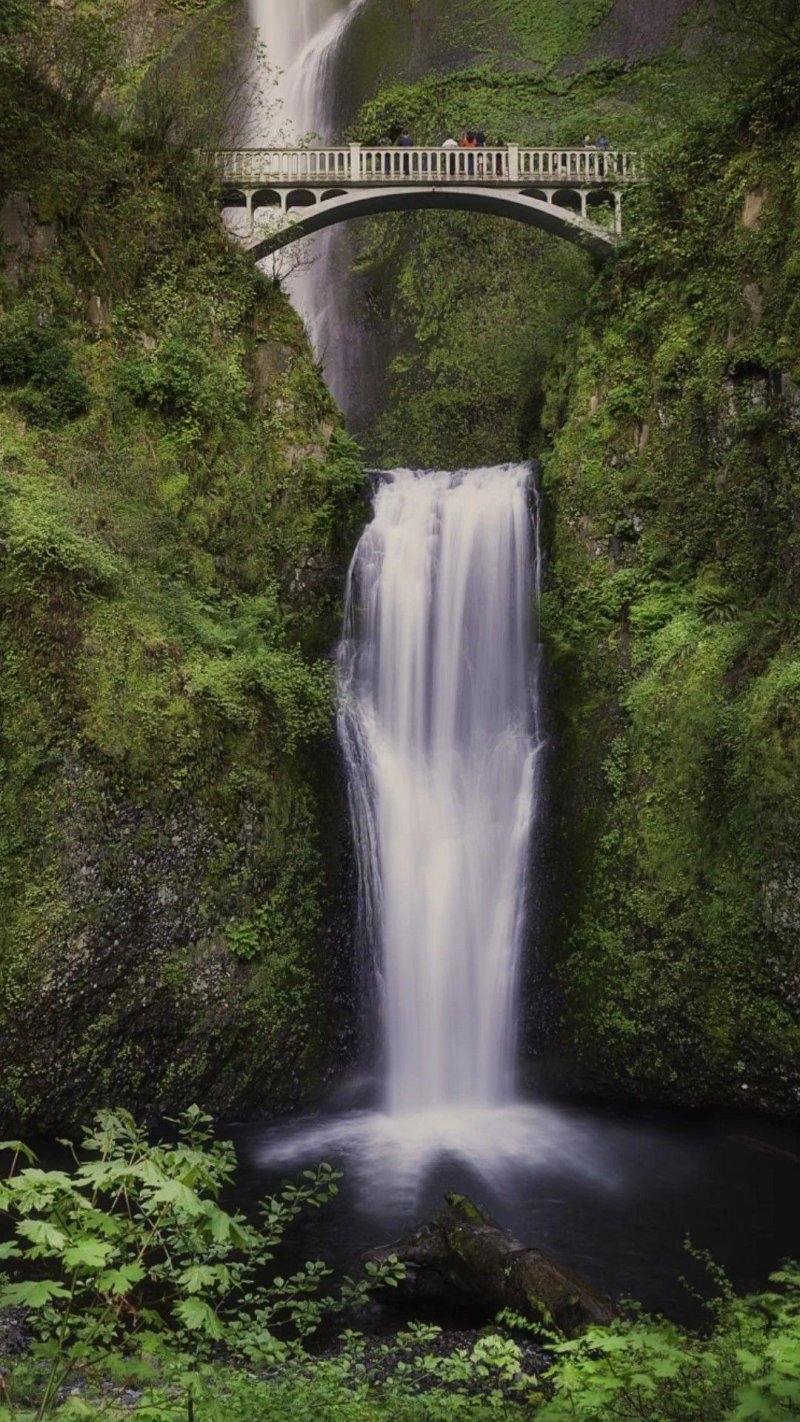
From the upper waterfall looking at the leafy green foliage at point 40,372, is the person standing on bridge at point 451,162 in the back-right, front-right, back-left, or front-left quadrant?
front-left

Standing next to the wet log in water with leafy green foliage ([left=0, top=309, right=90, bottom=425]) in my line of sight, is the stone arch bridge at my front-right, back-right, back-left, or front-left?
front-right

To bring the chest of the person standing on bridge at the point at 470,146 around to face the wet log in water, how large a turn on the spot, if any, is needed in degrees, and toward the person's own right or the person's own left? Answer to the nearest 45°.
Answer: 0° — they already face it

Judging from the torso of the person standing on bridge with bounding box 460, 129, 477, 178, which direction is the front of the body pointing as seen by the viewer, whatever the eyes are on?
toward the camera

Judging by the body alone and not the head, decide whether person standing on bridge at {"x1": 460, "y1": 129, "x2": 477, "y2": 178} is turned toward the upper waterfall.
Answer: no

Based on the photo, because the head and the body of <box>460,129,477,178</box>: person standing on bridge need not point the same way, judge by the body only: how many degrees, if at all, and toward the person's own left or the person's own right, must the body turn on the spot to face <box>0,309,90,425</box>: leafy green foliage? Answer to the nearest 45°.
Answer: approximately 45° to the person's own right
